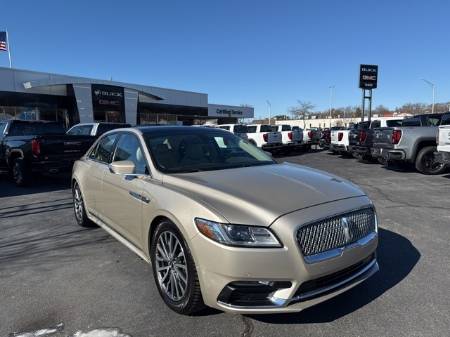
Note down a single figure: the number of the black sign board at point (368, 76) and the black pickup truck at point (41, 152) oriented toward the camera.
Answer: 1

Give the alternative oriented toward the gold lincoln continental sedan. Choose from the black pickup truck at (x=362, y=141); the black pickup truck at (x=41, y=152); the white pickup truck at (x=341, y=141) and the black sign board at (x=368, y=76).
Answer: the black sign board

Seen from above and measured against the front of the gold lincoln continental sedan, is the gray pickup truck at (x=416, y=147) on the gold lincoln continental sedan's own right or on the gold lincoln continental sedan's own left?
on the gold lincoln continental sedan's own left

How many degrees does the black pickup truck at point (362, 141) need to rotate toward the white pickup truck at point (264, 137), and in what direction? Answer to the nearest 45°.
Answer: approximately 90° to its left

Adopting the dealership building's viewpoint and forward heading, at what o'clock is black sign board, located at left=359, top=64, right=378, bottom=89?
The black sign board is roughly at 11 o'clock from the dealership building.

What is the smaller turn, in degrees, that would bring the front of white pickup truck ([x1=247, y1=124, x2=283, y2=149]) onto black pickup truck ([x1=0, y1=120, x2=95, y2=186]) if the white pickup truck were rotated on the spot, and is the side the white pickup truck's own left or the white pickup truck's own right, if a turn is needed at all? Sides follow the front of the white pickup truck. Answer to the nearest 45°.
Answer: approximately 90° to the white pickup truck's own left

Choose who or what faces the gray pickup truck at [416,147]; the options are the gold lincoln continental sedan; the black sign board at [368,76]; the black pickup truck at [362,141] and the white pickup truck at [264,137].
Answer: the black sign board

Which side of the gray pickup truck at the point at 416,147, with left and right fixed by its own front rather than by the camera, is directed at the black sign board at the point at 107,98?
left

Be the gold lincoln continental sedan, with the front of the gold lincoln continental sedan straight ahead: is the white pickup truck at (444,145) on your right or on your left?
on your left
